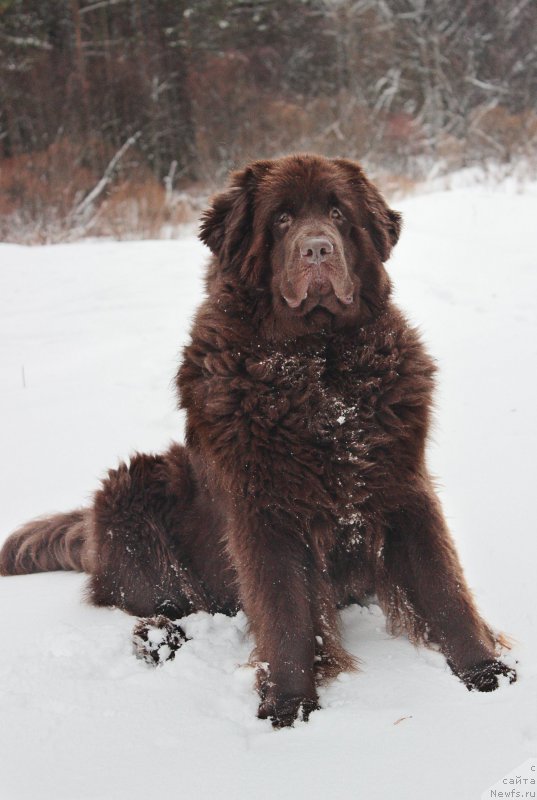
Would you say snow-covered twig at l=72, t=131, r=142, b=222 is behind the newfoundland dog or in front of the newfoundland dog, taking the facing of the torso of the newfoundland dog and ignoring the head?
behind

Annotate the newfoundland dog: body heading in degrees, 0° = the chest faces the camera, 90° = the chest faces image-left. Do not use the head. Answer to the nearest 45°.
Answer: approximately 315°
